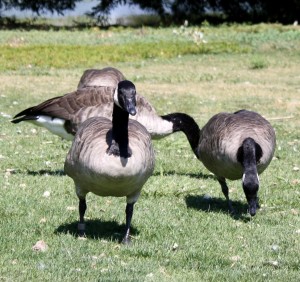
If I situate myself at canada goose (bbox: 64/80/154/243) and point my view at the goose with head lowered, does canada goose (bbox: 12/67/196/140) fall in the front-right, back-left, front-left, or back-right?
front-left

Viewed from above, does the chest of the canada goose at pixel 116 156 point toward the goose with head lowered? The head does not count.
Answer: no

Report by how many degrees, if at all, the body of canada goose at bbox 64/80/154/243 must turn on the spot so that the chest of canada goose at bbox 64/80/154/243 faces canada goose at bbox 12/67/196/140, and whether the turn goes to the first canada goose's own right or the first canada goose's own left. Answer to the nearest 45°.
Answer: approximately 180°

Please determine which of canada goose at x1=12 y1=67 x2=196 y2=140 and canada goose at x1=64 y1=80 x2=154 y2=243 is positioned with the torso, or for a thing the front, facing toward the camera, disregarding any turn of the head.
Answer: canada goose at x1=64 y1=80 x2=154 y2=243

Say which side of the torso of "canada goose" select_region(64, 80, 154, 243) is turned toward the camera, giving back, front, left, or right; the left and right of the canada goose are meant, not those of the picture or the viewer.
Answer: front

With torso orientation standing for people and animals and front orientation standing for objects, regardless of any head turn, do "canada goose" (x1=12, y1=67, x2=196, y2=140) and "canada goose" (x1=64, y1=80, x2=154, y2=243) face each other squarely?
no

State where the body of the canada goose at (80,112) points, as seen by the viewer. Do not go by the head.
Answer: to the viewer's right

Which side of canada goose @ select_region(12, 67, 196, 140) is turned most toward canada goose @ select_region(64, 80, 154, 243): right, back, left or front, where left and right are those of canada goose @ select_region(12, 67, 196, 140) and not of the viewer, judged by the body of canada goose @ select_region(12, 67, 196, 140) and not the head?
right

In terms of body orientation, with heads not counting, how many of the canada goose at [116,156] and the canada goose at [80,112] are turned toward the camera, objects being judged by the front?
1

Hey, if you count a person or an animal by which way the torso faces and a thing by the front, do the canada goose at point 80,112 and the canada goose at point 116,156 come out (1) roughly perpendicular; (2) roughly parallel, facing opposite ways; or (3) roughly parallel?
roughly perpendicular

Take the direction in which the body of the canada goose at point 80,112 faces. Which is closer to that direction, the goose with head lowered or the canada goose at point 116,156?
the goose with head lowered

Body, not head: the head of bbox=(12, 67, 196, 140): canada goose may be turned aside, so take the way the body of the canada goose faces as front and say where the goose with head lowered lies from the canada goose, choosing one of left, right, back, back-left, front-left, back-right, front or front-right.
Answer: front-right

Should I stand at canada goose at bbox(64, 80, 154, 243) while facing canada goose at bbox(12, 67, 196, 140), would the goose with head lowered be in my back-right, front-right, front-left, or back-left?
front-right
